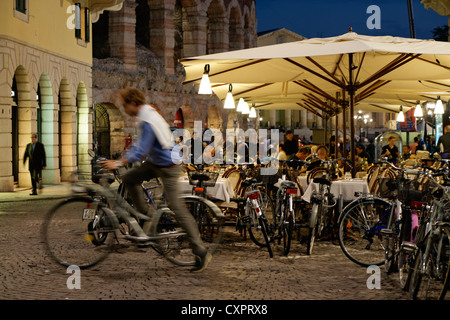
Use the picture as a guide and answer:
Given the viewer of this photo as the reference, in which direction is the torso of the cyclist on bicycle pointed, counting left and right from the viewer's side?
facing to the left of the viewer

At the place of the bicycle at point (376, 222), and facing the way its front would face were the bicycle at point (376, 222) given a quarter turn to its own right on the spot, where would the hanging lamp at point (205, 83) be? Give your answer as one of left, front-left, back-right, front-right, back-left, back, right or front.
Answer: right

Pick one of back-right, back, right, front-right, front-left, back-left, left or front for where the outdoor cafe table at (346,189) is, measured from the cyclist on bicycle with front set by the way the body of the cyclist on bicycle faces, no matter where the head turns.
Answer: back-right

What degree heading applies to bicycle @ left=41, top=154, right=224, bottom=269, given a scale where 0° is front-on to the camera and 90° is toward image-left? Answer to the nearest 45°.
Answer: approximately 90°

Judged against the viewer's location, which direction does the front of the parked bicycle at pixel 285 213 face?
facing away from the viewer

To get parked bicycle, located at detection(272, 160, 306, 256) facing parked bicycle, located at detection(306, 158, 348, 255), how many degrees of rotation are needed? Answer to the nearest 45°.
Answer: approximately 45° to its right

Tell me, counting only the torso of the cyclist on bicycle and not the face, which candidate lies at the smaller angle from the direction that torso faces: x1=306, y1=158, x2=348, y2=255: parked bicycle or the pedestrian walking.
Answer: the pedestrian walking

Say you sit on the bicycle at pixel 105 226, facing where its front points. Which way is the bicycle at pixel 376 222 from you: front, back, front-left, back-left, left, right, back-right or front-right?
back

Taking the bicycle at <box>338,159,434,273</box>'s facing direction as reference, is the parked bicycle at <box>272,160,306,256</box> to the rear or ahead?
to the rear

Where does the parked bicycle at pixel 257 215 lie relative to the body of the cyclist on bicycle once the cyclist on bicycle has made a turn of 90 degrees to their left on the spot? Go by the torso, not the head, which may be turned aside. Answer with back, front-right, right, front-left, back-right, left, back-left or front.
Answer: back-left
